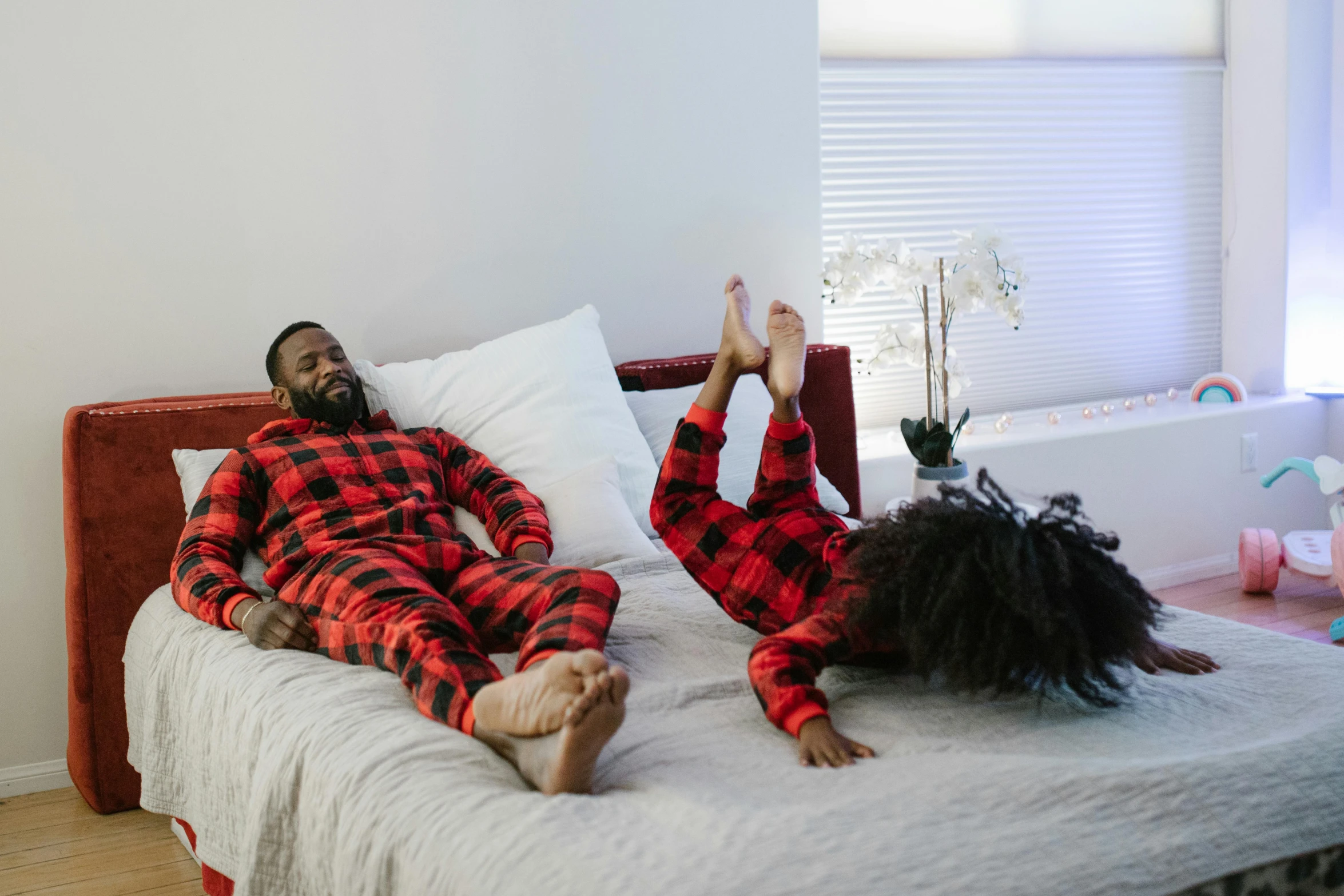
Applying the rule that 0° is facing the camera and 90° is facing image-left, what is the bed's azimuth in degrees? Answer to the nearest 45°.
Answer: approximately 315°

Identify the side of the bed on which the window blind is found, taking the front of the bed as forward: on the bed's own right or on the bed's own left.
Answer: on the bed's own left

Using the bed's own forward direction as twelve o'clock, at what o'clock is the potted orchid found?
The potted orchid is roughly at 8 o'clock from the bed.

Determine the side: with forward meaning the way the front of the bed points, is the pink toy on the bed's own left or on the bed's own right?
on the bed's own left

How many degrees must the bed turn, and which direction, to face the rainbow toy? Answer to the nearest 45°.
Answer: approximately 90° to its left
